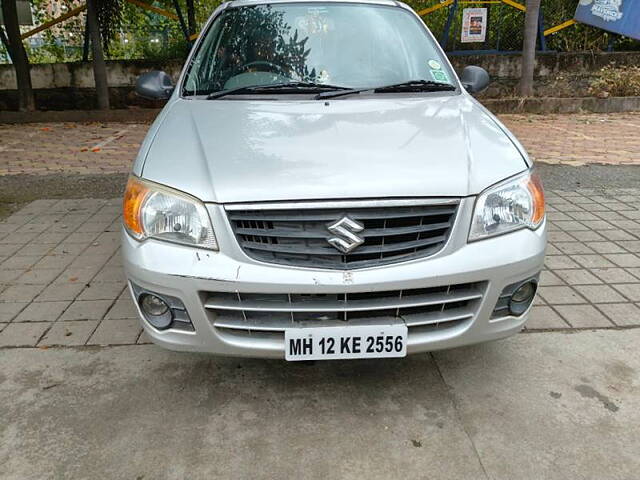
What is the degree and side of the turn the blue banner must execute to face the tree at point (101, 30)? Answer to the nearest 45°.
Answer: approximately 45° to its right

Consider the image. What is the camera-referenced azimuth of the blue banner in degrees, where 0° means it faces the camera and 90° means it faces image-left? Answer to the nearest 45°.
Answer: approximately 0°

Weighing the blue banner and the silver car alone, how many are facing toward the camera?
2

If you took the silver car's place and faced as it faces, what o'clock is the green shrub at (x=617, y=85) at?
The green shrub is roughly at 7 o'clock from the silver car.

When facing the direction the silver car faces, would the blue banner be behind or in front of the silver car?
behind

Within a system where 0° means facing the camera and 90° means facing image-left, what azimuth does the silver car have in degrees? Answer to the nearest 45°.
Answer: approximately 0°

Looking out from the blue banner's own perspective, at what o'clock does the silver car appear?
The silver car is roughly at 12 o'clock from the blue banner.

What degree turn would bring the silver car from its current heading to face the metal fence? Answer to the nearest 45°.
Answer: approximately 180°
